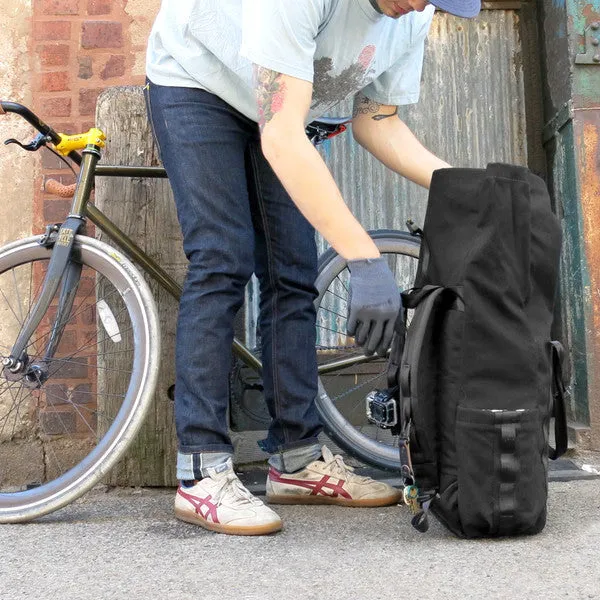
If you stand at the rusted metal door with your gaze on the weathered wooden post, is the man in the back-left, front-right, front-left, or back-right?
front-left

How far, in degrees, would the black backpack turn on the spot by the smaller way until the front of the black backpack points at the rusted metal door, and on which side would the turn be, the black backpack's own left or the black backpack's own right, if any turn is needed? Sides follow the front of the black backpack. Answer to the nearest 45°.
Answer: approximately 90° to the black backpack's own left

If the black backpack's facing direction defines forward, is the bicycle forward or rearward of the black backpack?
rearward

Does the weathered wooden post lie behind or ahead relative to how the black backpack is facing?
behind
